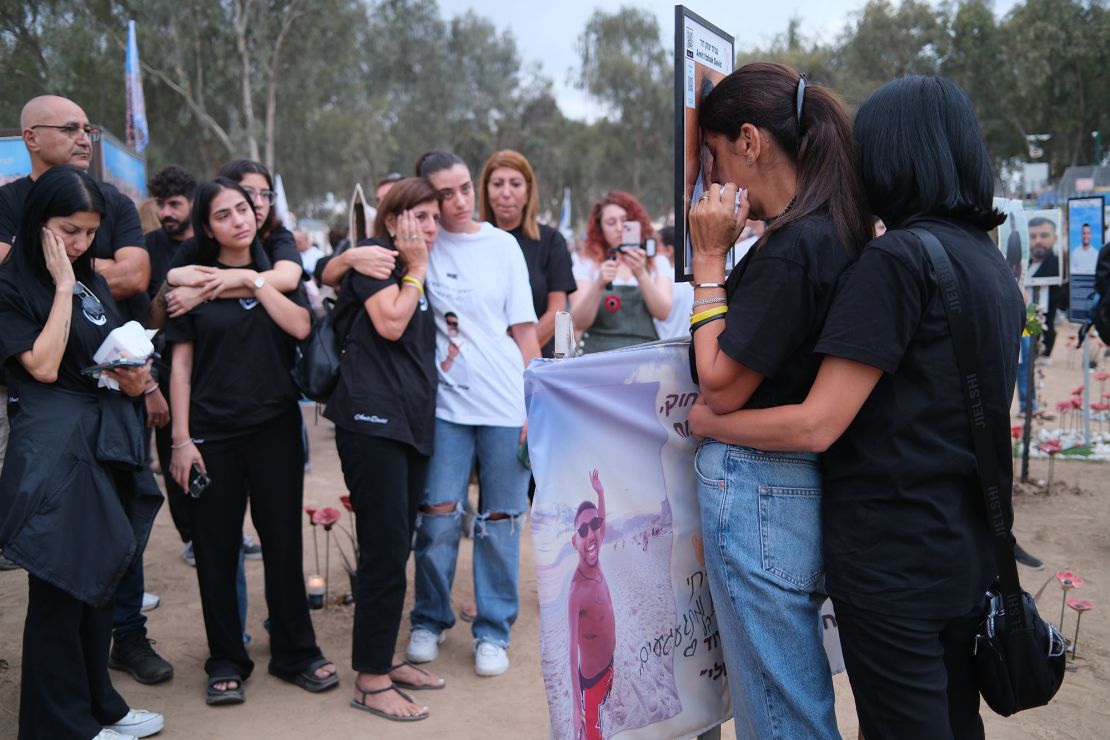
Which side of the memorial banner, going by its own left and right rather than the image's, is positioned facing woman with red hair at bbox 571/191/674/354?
back

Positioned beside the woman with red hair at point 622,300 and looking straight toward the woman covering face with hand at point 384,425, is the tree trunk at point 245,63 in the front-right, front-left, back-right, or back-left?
back-right

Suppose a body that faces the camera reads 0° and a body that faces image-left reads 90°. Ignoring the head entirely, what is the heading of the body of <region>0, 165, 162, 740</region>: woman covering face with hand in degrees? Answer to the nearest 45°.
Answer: approximately 315°

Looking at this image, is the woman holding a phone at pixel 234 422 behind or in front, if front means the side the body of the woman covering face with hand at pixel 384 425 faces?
behind

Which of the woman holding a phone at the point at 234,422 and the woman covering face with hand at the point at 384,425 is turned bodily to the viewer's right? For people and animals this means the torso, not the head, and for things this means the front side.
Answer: the woman covering face with hand
